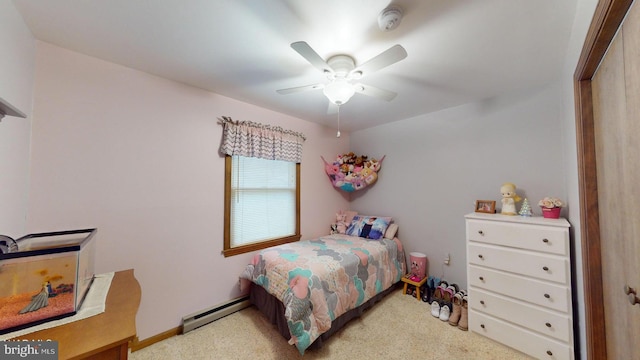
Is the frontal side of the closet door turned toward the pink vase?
no

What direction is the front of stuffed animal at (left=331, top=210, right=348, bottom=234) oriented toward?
toward the camera

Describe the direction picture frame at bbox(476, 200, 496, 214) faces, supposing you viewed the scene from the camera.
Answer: facing the viewer

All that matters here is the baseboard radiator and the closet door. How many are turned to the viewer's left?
1

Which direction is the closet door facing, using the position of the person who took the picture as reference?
facing to the left of the viewer

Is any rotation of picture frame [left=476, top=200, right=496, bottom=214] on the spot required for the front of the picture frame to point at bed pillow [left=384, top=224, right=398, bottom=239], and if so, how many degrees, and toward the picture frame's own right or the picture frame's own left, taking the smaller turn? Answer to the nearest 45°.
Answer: approximately 90° to the picture frame's own right

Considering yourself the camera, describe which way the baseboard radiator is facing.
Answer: facing the viewer and to the right of the viewer

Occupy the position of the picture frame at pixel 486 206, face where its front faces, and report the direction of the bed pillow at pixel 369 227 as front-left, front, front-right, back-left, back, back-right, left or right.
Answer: right

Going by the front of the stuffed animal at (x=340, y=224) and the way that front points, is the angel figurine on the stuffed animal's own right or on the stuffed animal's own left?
on the stuffed animal's own left

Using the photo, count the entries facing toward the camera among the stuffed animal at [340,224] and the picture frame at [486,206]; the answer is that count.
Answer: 2

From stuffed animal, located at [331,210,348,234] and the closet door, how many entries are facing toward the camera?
1

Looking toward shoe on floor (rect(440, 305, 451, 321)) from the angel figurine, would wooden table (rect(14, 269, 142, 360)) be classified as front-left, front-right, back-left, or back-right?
front-left

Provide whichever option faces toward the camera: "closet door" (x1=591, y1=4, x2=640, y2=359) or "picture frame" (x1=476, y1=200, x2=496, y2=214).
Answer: the picture frame

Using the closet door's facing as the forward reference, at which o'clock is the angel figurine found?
The angel figurine is roughly at 2 o'clock from the closet door.

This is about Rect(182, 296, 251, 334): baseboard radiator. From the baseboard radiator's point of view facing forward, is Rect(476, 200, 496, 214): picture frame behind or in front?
in front

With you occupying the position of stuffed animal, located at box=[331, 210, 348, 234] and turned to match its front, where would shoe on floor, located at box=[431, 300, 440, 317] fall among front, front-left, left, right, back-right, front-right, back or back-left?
front-left
